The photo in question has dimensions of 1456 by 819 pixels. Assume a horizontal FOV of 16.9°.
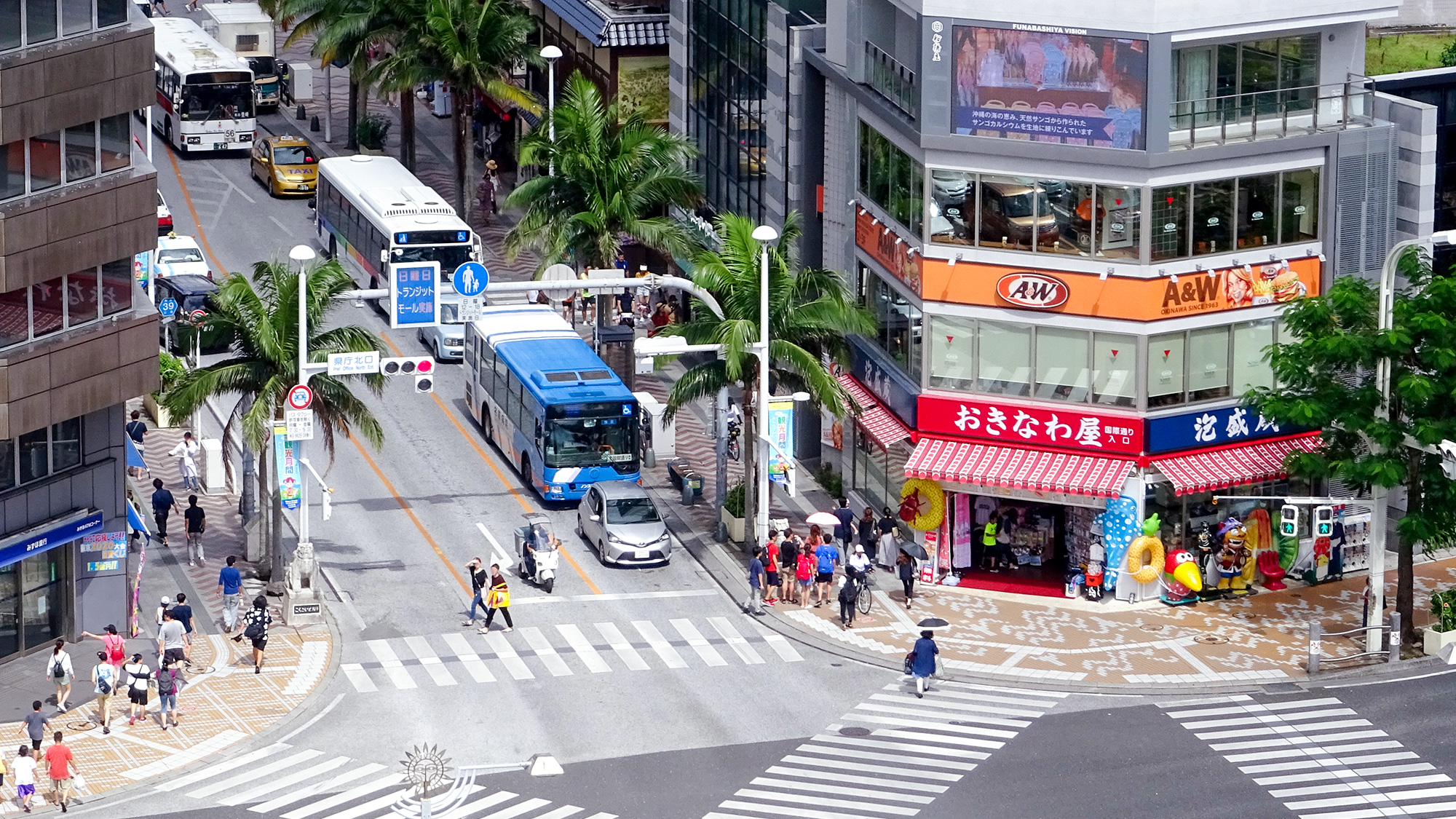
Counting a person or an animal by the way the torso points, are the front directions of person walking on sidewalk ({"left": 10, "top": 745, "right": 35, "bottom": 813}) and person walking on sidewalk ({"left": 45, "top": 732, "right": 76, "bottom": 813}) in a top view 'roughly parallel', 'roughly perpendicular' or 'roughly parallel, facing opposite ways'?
roughly parallel

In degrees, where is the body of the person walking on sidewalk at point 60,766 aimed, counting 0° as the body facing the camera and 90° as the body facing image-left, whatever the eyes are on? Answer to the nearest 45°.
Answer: approximately 180°

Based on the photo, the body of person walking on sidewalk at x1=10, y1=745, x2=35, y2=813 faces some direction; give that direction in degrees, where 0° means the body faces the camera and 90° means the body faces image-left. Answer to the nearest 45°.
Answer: approximately 180°

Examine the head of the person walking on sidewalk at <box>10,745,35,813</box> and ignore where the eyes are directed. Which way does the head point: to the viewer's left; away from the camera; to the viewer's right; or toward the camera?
away from the camera

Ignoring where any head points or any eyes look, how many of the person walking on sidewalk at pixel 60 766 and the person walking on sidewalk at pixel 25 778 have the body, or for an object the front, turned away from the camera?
2
